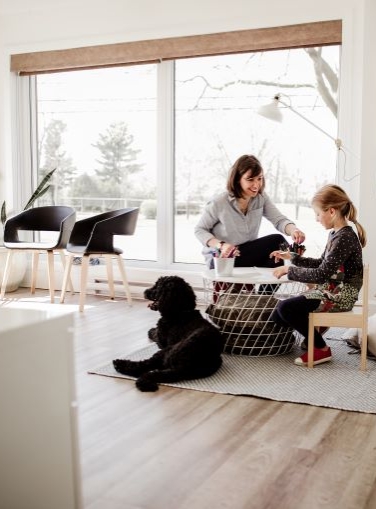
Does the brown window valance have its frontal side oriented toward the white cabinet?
yes

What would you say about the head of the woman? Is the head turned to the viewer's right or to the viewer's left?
to the viewer's right

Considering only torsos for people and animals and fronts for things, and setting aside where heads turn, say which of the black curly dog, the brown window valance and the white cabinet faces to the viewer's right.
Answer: the white cabinet

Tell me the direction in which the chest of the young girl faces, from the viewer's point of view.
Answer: to the viewer's left

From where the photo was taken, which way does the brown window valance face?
toward the camera

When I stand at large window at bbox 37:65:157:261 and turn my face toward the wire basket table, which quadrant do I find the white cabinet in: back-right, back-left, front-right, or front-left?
front-right

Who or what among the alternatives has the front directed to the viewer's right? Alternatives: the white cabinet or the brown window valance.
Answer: the white cabinet

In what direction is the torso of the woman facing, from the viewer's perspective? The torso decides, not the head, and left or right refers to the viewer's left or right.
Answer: facing the viewer and to the right of the viewer

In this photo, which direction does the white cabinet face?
to the viewer's right

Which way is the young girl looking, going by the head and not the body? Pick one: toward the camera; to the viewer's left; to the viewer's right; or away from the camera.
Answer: to the viewer's left
